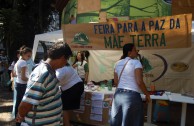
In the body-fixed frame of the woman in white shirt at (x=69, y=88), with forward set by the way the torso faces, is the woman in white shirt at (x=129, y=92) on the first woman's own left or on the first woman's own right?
on the first woman's own right
